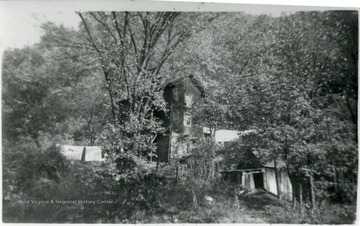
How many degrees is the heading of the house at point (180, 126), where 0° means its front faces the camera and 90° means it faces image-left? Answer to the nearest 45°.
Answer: approximately 315°

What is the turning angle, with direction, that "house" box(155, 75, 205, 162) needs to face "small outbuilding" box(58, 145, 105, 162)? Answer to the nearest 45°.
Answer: approximately 135° to its right

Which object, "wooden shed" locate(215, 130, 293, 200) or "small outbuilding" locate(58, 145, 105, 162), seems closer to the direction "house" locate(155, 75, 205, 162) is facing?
the wooden shed

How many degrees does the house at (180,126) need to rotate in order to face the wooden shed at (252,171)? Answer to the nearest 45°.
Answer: approximately 45° to its left

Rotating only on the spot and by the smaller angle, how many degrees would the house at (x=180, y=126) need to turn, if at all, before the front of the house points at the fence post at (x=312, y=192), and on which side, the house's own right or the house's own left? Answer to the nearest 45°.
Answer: approximately 45° to the house's own left

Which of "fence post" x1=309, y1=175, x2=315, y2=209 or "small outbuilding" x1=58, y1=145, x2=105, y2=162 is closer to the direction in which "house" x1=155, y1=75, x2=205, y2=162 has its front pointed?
the fence post
